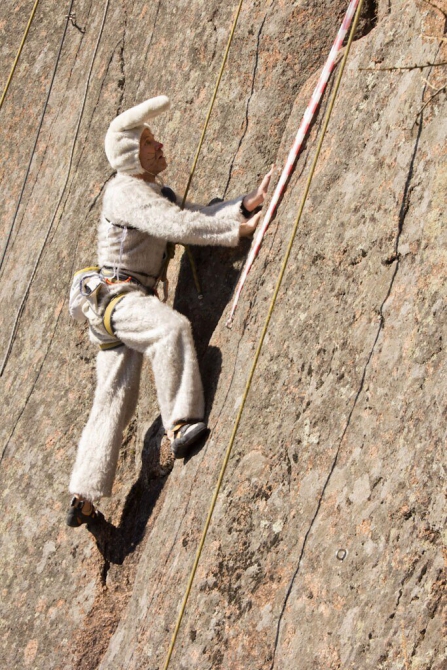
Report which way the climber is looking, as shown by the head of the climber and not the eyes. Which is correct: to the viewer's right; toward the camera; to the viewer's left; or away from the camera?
to the viewer's right

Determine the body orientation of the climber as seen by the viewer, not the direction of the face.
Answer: to the viewer's right
